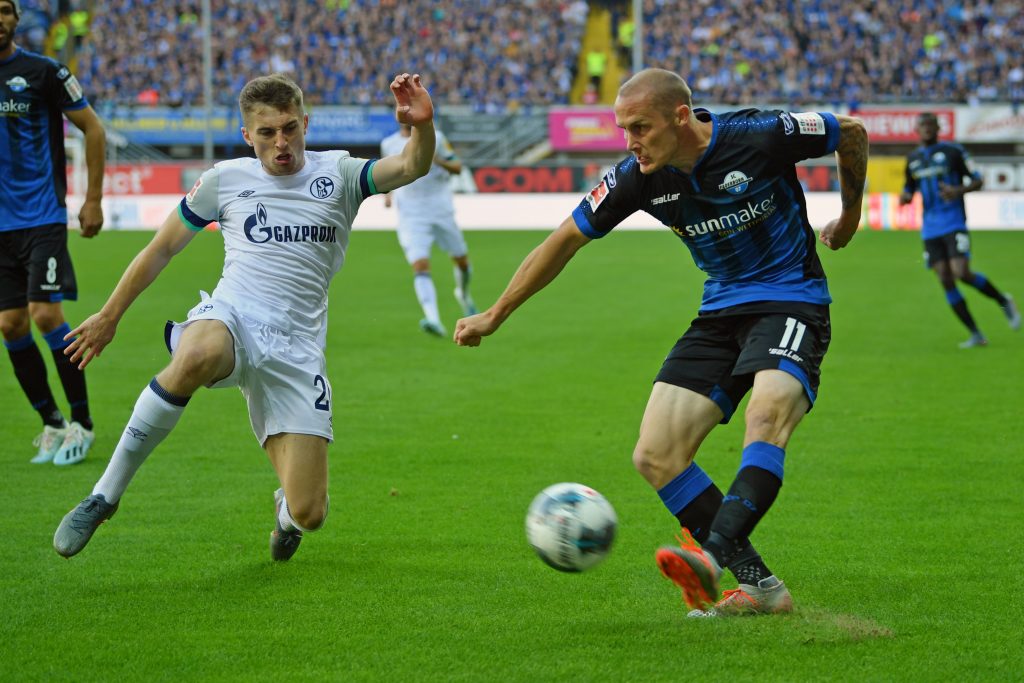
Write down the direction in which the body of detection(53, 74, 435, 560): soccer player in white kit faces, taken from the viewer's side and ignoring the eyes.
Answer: toward the camera

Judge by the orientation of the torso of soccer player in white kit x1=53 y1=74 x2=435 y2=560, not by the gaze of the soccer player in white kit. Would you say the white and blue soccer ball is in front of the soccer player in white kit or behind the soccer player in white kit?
in front

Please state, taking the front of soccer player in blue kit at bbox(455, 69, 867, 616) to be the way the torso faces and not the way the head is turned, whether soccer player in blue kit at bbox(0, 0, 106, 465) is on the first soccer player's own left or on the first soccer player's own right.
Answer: on the first soccer player's own right

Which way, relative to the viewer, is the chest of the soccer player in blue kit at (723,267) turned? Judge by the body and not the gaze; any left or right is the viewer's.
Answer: facing the viewer and to the left of the viewer

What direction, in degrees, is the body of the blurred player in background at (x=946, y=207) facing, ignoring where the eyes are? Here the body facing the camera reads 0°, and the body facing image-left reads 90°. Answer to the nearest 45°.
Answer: approximately 45°

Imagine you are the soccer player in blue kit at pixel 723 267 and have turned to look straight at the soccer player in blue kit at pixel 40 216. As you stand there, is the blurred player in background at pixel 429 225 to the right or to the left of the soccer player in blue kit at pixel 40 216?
right
